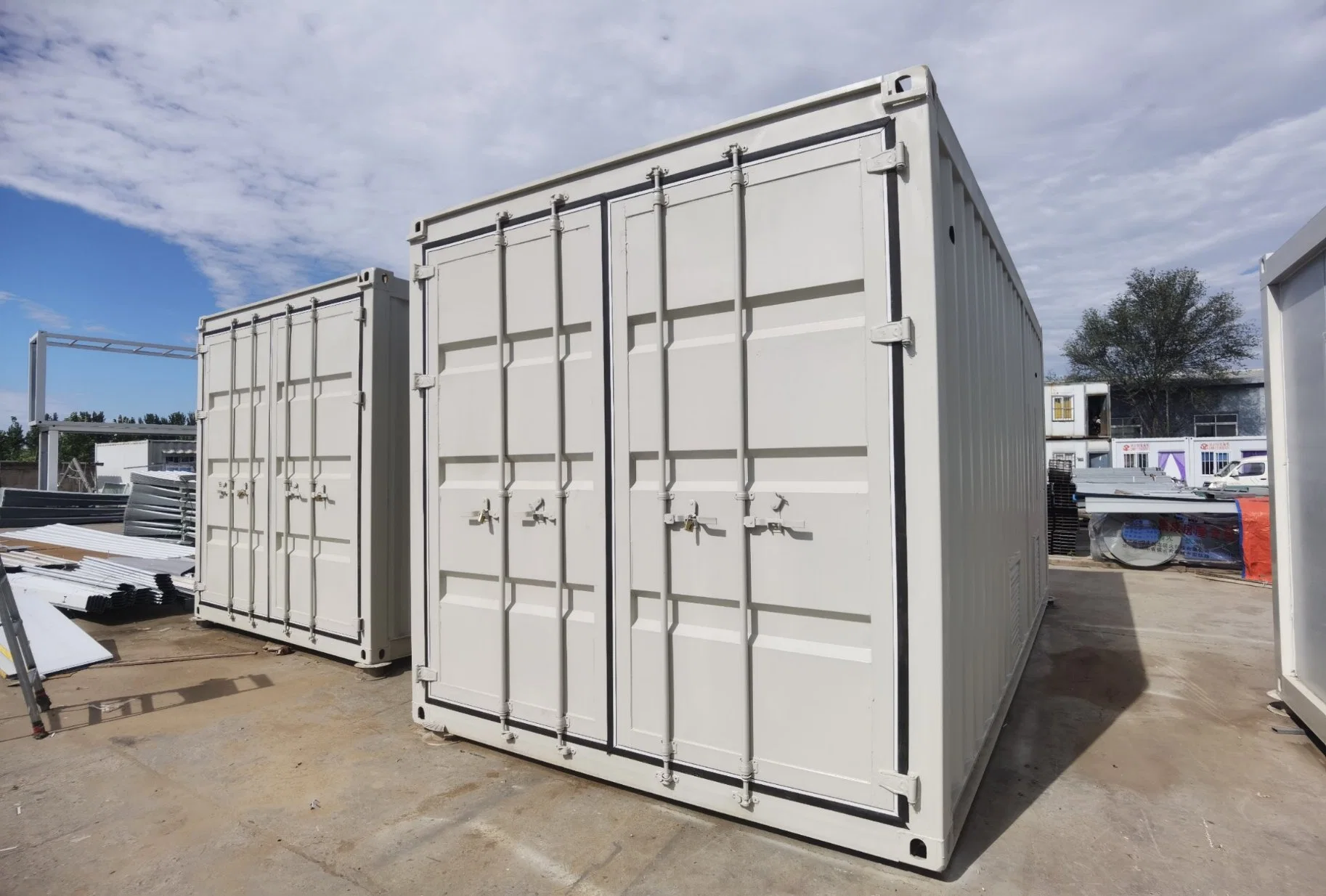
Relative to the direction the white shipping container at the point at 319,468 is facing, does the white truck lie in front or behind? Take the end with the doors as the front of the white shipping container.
behind

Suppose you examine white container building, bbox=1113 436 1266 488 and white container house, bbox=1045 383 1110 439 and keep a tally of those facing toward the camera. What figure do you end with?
2

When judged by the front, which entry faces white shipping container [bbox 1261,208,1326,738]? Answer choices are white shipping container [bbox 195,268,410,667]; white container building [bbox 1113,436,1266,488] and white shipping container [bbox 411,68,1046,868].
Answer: white container building [bbox 1113,436,1266,488]

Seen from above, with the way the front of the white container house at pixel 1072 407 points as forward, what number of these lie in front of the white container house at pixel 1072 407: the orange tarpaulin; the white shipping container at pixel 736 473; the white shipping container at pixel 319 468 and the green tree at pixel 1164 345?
3

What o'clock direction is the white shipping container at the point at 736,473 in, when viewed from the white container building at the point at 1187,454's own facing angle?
the white shipping container at the point at 736,473 is roughly at 12 o'clock from the white container building at the point at 1187,454.

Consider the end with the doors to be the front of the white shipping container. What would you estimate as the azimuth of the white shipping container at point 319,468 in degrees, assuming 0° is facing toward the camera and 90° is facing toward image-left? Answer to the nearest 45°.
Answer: approximately 45°

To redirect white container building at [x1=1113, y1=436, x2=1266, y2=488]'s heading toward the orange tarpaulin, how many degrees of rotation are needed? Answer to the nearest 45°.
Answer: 0° — it already faces it

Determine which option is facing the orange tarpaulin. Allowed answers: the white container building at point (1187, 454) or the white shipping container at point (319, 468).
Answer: the white container building at point (1187, 454)

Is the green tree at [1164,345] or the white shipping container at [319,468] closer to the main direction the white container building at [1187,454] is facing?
the white shipping container

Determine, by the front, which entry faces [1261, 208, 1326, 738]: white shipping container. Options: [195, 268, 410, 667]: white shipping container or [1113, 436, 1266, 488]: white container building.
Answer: [1113, 436, 1266, 488]: white container building
